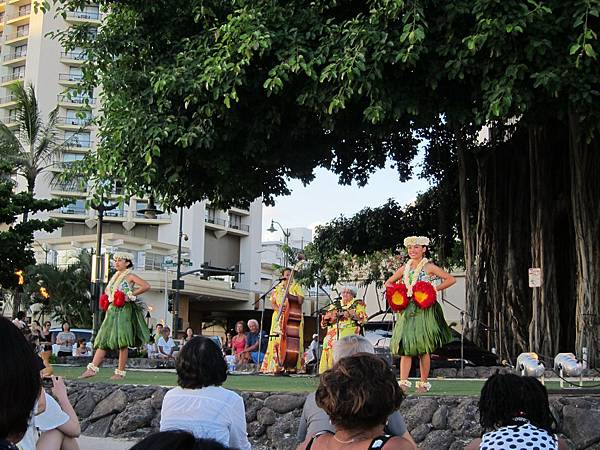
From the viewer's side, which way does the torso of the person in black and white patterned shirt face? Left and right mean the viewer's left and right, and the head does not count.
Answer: facing away from the viewer

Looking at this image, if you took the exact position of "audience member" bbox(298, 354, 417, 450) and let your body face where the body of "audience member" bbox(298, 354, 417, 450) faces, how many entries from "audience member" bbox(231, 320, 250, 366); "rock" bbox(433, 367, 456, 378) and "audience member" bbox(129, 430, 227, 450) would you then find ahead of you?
2

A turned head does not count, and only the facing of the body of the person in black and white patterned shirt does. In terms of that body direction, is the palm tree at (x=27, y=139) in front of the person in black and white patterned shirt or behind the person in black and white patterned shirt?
in front

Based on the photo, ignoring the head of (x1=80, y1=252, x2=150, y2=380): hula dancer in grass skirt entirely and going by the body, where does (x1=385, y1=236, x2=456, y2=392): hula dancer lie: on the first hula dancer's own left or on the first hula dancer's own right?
on the first hula dancer's own left

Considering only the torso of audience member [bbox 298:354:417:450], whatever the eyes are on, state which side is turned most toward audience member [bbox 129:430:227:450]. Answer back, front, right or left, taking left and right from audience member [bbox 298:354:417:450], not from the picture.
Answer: back

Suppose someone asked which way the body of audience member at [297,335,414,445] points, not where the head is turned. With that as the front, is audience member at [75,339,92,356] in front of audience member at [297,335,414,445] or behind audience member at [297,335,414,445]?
in front

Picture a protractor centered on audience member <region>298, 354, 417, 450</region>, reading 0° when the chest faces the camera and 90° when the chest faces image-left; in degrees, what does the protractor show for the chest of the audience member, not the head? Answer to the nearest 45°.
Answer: approximately 180°

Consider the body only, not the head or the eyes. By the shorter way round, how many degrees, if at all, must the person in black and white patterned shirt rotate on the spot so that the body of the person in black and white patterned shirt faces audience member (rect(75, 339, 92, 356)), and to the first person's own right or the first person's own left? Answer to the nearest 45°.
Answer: approximately 45° to the first person's own left

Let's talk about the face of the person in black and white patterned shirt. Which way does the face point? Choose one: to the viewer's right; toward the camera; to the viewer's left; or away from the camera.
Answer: away from the camera

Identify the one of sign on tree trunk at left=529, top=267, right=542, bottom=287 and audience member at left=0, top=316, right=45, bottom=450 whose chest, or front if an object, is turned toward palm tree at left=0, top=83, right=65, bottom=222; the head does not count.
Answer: the audience member

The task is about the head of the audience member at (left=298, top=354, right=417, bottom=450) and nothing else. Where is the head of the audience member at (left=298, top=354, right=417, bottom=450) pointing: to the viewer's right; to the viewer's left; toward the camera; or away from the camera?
away from the camera

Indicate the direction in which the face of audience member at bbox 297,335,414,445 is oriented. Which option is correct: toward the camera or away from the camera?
away from the camera

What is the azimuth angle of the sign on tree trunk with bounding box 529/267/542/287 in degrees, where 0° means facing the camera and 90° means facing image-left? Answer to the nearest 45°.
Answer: approximately 0°

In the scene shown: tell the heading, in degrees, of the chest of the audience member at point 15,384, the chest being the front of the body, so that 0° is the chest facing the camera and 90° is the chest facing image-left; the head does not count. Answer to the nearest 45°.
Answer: approximately 180°

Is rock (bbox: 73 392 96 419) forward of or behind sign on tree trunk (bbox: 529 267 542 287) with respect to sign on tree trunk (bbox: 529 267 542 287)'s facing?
forward

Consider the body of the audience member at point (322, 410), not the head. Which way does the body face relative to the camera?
away from the camera
